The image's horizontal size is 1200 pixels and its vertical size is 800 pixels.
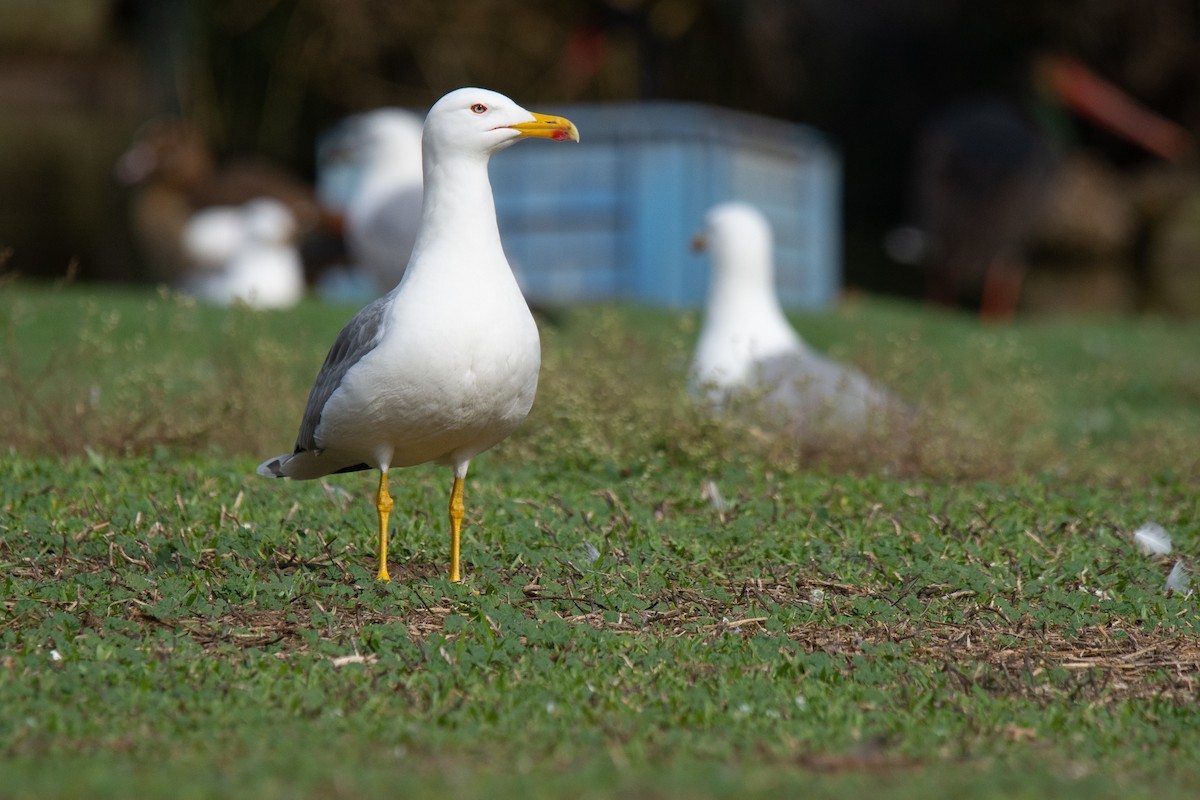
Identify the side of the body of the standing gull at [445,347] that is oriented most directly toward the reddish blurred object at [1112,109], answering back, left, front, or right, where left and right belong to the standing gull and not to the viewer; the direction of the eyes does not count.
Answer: left

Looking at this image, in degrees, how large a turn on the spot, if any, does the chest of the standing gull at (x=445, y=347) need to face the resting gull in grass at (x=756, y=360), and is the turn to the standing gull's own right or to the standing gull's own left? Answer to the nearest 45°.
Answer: approximately 90° to the standing gull's own left

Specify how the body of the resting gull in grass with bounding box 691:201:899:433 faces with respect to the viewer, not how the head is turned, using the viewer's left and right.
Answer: facing to the left of the viewer

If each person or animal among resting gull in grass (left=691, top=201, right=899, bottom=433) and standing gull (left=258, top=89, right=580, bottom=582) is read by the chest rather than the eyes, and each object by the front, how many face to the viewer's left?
1

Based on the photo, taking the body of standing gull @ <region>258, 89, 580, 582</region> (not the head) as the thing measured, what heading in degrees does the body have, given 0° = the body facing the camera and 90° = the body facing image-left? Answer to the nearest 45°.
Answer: approximately 315°

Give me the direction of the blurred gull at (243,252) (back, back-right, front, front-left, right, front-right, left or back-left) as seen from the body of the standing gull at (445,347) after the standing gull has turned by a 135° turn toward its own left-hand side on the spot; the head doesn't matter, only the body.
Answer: front

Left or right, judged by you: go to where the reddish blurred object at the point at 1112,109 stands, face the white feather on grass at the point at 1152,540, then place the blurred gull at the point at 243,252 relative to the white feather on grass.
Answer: right

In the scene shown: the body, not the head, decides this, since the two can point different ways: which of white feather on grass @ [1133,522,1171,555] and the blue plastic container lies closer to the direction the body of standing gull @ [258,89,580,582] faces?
the white feather on grass

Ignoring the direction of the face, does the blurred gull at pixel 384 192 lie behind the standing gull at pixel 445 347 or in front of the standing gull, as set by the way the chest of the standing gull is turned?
behind

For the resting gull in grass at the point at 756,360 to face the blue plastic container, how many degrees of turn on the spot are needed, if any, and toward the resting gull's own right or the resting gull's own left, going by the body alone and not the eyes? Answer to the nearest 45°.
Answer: approximately 90° to the resting gull's own right

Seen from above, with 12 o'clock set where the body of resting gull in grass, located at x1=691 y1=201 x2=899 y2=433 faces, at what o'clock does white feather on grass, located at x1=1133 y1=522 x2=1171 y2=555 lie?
The white feather on grass is roughly at 8 o'clock from the resting gull in grass.

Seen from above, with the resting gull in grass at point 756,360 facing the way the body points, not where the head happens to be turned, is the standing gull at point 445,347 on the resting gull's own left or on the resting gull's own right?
on the resting gull's own left

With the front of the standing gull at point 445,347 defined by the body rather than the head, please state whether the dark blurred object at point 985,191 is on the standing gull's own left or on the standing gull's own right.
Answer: on the standing gull's own left
